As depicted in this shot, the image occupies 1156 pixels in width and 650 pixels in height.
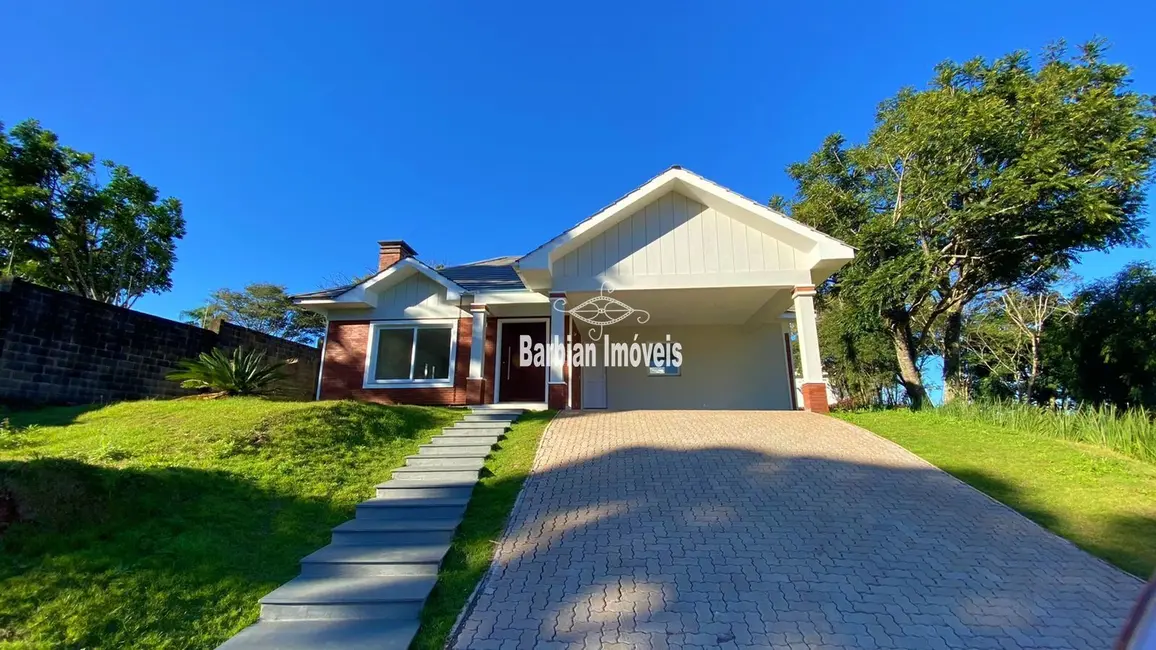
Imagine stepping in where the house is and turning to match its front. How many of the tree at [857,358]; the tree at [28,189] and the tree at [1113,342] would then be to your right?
1

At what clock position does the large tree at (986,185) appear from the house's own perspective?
The large tree is roughly at 9 o'clock from the house.

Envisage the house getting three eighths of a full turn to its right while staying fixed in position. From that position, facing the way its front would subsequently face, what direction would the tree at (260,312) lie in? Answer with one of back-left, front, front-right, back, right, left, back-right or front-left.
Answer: front

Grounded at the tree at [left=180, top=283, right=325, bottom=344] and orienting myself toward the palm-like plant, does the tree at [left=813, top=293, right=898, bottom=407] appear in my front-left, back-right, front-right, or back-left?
front-left

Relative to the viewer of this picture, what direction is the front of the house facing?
facing the viewer

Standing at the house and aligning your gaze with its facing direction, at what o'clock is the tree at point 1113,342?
The tree is roughly at 9 o'clock from the house.

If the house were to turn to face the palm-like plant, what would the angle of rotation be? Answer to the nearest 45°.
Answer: approximately 90° to its right

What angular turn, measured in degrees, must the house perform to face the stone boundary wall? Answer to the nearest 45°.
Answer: approximately 90° to its right

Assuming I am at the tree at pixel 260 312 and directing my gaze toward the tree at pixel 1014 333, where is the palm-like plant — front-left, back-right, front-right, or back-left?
front-right
